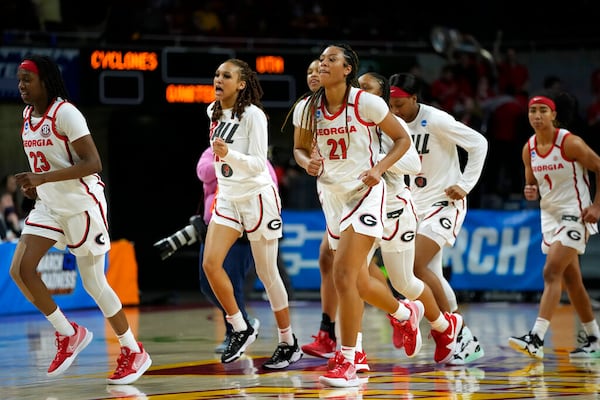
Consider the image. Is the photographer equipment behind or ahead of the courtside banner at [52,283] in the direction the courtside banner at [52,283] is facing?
ahead

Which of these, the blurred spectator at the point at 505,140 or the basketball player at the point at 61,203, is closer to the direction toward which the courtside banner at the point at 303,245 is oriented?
the basketball player

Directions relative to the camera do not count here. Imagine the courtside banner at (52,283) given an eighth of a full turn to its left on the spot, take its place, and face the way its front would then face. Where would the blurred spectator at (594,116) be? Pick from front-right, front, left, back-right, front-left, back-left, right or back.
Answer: front-left

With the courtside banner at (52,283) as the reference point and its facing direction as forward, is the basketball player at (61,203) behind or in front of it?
in front

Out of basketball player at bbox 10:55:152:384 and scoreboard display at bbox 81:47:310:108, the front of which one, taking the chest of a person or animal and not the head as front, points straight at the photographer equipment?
the scoreboard display

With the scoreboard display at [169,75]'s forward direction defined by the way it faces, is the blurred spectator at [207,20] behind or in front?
behind

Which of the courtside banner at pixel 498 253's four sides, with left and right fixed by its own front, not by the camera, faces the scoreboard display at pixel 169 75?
back

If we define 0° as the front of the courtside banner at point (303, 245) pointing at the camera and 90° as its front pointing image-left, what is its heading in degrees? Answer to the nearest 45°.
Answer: approximately 0°

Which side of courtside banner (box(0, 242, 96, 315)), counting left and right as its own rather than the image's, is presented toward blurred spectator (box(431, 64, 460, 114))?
back
